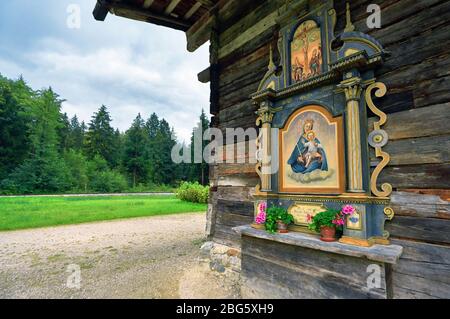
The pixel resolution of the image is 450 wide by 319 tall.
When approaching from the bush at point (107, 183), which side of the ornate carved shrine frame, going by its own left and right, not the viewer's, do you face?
right

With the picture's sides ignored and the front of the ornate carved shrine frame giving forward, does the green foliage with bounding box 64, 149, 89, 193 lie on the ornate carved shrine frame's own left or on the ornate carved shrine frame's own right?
on the ornate carved shrine frame's own right

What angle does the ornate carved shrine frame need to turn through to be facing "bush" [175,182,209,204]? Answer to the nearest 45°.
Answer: approximately 90° to its right

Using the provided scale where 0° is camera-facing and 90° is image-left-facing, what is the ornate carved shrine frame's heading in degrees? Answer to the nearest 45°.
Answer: approximately 45°

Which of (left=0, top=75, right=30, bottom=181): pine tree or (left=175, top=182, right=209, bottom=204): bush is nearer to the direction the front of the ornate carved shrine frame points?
the pine tree

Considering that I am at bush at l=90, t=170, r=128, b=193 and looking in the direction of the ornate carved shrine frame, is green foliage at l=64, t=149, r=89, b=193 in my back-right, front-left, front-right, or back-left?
back-right

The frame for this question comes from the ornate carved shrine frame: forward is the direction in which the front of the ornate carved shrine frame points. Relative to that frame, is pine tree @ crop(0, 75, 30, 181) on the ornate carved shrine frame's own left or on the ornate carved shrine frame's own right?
on the ornate carved shrine frame's own right
